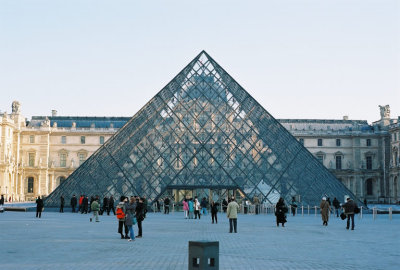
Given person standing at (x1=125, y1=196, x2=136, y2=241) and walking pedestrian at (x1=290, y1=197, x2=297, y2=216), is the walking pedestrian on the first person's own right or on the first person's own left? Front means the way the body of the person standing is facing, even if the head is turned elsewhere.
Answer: on the first person's own right

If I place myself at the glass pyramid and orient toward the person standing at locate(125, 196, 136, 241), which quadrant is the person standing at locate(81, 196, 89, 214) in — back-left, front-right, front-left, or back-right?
front-right

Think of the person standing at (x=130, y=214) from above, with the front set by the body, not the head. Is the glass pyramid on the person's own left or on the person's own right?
on the person's own right

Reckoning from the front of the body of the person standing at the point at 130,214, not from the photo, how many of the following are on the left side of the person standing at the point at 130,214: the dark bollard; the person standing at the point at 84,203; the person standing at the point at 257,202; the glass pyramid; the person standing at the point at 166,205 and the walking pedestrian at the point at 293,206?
1
